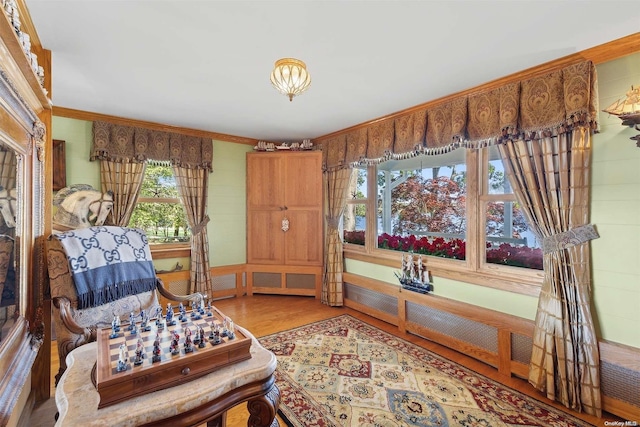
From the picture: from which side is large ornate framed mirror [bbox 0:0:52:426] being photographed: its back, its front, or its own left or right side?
right

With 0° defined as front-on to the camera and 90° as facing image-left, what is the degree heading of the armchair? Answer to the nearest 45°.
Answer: approximately 315°

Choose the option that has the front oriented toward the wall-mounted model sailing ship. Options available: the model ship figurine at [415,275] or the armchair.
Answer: the armchair

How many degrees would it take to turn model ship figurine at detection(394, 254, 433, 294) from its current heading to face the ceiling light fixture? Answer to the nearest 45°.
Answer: approximately 90° to its left

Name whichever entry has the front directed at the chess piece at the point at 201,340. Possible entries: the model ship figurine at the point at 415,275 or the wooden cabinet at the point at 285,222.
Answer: the wooden cabinet

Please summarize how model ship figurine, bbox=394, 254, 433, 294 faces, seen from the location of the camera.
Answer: facing away from the viewer and to the left of the viewer

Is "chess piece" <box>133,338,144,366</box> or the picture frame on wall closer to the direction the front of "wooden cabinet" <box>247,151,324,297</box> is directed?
the chess piece

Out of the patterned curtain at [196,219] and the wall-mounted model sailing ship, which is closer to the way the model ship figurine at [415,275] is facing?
the patterned curtain

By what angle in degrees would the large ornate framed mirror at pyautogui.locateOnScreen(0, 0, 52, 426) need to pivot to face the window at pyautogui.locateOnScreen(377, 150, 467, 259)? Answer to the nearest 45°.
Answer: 0° — it already faces it

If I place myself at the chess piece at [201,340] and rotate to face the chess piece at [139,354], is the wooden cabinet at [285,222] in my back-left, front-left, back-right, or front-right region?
back-right

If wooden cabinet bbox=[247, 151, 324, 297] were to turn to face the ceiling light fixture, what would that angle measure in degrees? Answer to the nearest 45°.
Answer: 0° — it already faces it

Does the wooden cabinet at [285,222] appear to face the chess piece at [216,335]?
yes
